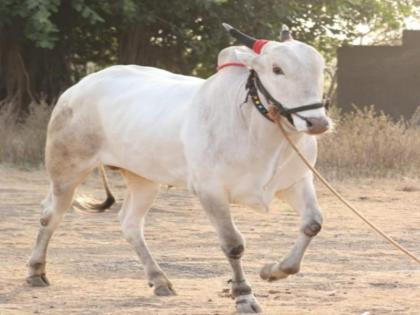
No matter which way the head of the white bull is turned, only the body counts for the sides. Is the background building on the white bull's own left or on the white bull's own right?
on the white bull's own left

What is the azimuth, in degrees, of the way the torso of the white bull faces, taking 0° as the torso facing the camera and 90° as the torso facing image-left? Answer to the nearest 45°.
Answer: approximately 315°
